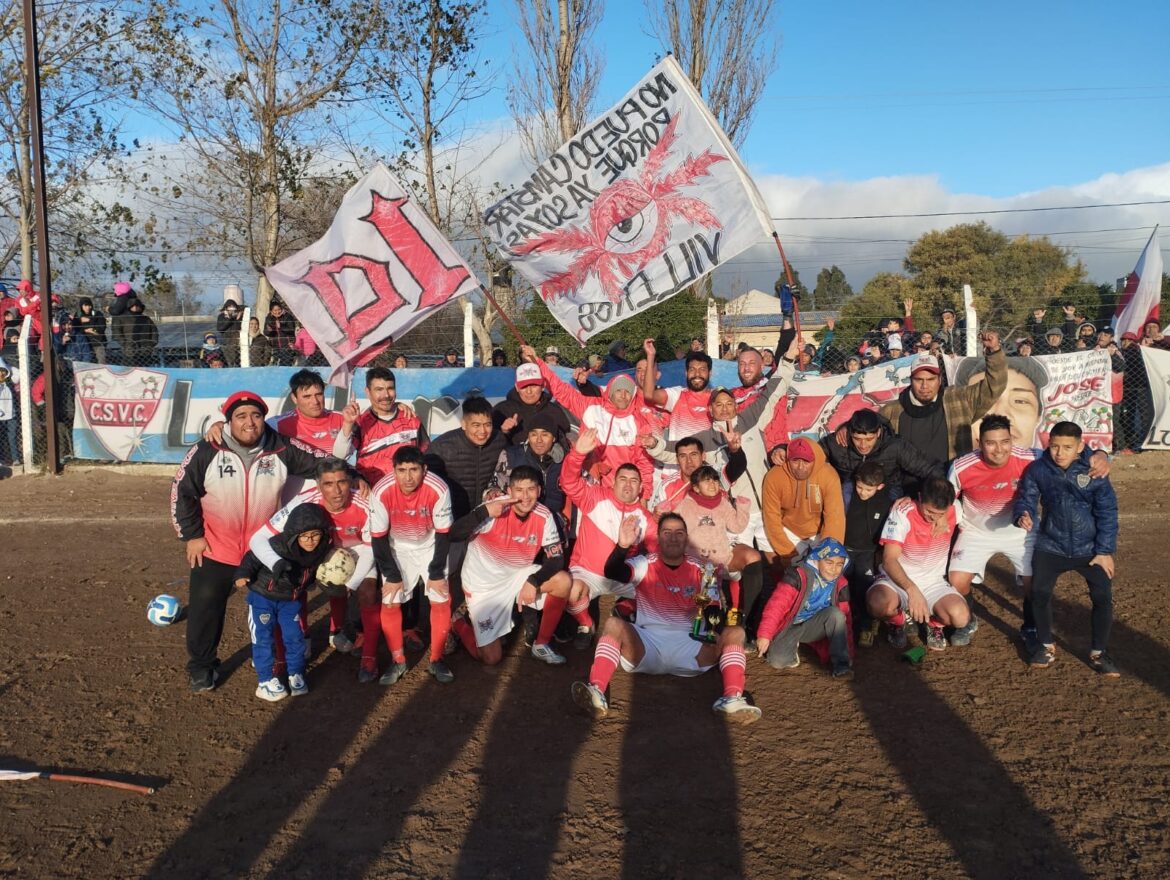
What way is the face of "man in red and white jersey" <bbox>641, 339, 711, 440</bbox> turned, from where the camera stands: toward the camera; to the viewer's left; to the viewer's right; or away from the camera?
toward the camera

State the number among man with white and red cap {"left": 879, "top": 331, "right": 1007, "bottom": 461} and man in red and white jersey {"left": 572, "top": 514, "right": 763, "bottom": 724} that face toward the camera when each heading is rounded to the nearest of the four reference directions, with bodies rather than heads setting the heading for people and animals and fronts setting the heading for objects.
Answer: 2

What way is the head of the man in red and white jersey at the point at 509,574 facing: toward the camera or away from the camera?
toward the camera

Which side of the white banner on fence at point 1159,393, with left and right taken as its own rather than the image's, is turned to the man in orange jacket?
front

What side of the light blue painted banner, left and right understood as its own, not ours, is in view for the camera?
front

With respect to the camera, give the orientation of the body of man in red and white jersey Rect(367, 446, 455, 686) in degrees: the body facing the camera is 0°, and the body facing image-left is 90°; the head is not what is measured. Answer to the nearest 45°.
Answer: approximately 0°

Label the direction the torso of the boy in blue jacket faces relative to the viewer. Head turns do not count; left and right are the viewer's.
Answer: facing the viewer

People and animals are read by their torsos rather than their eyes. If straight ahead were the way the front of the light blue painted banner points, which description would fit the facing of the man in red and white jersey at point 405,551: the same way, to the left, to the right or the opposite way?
the same way

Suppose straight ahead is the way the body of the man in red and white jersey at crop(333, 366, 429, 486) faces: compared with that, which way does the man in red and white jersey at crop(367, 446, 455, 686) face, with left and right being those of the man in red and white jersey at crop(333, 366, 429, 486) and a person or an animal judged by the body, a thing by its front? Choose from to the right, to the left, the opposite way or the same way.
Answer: the same way

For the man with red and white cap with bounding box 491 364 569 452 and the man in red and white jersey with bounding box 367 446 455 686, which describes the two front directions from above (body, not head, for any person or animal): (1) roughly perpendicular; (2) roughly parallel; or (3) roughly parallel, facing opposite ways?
roughly parallel

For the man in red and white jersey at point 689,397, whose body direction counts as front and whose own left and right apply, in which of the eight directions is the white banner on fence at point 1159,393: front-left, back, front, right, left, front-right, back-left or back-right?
back-left

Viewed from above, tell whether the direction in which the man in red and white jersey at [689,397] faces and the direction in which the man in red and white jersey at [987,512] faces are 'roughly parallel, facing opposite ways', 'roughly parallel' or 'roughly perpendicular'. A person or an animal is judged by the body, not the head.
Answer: roughly parallel

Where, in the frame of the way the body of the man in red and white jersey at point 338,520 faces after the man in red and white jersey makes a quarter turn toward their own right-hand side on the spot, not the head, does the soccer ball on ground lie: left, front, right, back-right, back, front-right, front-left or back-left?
front-right

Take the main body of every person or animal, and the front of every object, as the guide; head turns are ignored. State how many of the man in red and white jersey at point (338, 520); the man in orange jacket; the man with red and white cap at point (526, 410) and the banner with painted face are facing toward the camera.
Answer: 4

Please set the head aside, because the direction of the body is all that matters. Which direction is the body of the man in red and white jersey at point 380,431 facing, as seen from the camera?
toward the camera

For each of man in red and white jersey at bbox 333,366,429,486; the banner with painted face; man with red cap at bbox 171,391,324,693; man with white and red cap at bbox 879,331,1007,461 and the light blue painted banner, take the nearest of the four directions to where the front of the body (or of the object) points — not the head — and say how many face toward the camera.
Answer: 5

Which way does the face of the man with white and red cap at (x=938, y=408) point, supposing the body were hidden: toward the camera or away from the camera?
toward the camera

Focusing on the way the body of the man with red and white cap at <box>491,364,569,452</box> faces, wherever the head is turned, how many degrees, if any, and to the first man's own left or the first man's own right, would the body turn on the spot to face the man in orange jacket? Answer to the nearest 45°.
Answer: approximately 45° to the first man's own left
